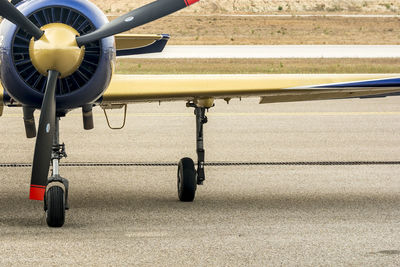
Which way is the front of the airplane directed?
toward the camera
